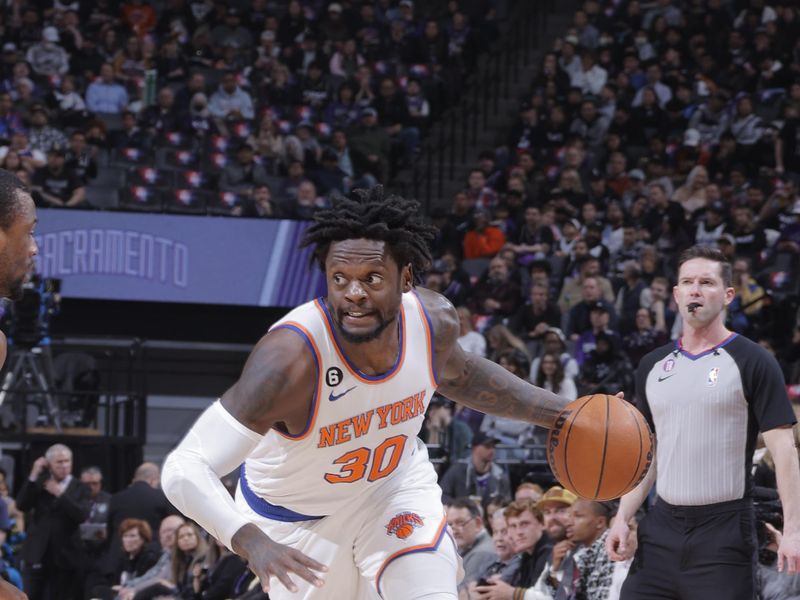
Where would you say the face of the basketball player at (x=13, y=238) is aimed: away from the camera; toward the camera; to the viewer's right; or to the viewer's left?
to the viewer's right

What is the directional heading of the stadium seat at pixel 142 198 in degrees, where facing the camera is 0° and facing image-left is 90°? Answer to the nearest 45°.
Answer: approximately 0°

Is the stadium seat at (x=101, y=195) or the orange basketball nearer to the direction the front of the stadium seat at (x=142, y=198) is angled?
the orange basketball

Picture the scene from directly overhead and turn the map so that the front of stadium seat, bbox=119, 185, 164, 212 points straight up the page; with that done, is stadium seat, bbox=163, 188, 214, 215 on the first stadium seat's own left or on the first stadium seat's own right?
on the first stadium seat's own left

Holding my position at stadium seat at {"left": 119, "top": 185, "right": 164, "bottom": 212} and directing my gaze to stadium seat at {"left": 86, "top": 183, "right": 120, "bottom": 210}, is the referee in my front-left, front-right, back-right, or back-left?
back-left

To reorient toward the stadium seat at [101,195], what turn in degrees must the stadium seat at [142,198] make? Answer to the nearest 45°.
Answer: approximately 135° to its right
